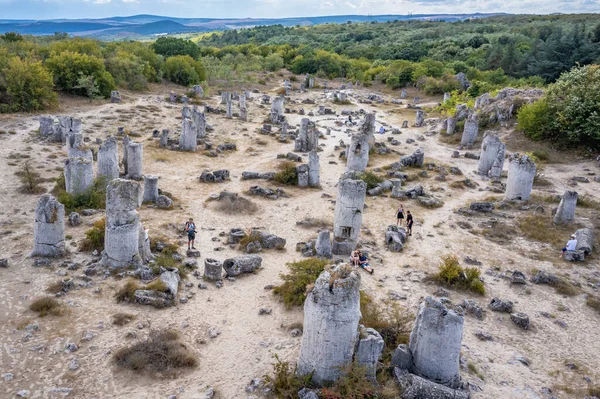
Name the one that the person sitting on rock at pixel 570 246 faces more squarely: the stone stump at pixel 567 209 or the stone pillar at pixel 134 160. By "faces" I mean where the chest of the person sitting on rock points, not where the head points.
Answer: the stone pillar

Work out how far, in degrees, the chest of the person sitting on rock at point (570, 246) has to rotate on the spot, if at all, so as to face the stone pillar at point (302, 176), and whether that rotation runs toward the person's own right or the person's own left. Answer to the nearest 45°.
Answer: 0° — they already face it

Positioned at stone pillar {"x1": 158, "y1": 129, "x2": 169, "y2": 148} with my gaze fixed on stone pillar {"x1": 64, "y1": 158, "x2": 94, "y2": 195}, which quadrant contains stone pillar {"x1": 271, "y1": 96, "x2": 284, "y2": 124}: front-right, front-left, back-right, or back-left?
back-left

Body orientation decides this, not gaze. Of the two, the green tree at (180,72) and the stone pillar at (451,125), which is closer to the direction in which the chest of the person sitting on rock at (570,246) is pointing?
the green tree

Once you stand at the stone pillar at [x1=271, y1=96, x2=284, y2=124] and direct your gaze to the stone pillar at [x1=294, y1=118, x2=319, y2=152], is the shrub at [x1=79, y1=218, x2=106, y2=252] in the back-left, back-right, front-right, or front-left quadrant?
front-right

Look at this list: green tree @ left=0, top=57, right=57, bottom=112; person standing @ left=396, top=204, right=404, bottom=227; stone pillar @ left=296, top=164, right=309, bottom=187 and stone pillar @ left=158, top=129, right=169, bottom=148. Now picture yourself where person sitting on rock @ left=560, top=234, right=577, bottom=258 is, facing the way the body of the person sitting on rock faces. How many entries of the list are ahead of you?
4

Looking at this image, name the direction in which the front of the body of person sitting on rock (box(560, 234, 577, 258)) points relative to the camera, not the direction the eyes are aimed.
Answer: to the viewer's left

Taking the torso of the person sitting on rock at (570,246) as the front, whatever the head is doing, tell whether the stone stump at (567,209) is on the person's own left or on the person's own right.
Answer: on the person's own right

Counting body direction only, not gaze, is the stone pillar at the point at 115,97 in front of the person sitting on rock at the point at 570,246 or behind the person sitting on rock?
in front

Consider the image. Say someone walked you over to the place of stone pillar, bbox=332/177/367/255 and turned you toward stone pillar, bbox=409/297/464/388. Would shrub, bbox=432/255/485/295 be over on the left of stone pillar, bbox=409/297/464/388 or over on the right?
left

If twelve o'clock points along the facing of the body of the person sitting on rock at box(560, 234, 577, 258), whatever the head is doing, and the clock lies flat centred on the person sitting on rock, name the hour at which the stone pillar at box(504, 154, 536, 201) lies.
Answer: The stone pillar is roughly at 2 o'clock from the person sitting on rock.

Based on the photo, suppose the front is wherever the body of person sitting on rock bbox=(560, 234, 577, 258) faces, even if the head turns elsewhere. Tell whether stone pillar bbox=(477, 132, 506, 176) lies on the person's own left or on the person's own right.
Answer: on the person's own right

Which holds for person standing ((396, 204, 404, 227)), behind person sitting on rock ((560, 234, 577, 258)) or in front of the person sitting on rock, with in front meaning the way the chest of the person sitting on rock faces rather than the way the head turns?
in front
